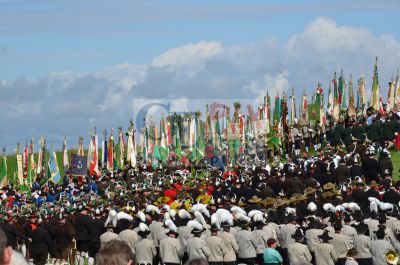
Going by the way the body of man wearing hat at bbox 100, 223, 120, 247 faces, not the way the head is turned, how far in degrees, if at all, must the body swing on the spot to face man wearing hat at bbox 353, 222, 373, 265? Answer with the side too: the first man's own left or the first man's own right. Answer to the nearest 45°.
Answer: approximately 135° to the first man's own right

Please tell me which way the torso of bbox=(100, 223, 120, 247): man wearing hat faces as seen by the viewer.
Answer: away from the camera

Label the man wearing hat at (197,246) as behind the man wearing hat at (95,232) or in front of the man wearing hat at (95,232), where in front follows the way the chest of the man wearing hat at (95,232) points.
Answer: behind

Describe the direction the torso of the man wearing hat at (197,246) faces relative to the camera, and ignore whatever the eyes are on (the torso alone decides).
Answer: away from the camera

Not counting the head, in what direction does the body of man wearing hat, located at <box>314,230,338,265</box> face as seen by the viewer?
away from the camera

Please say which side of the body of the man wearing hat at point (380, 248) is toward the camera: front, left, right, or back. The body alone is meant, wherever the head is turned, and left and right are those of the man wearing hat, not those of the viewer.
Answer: back

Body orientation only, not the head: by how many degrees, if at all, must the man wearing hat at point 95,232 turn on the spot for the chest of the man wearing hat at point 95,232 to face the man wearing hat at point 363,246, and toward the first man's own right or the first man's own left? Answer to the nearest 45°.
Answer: approximately 135° to the first man's own right

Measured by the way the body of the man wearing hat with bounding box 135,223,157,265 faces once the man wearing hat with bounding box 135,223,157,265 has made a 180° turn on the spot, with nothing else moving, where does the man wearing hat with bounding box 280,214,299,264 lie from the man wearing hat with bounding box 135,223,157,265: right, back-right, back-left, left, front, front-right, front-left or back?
left
